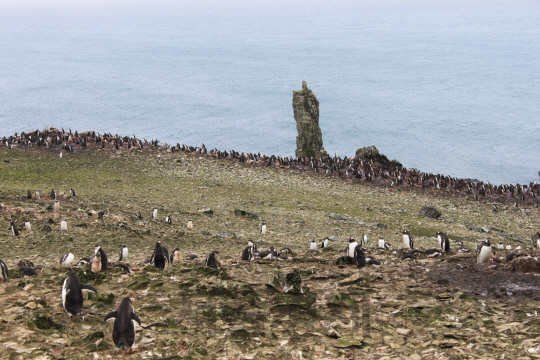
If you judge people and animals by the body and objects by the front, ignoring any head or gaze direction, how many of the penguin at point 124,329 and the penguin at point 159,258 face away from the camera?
2

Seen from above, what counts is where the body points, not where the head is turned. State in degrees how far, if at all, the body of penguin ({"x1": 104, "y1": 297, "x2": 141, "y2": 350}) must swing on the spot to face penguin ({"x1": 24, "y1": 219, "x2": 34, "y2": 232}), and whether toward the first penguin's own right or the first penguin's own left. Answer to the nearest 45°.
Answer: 0° — it already faces it

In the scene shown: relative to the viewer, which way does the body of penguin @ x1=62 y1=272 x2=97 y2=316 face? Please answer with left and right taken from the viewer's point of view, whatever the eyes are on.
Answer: facing away from the viewer and to the left of the viewer

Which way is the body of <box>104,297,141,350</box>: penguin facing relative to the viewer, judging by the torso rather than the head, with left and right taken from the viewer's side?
facing away from the viewer

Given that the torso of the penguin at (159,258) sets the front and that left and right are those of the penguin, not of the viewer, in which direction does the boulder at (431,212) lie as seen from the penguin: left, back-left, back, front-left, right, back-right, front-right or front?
front-right

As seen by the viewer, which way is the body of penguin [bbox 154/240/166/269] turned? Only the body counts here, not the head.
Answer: away from the camera
